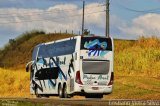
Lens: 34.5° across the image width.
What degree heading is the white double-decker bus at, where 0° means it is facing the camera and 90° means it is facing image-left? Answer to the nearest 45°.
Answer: approximately 135°
